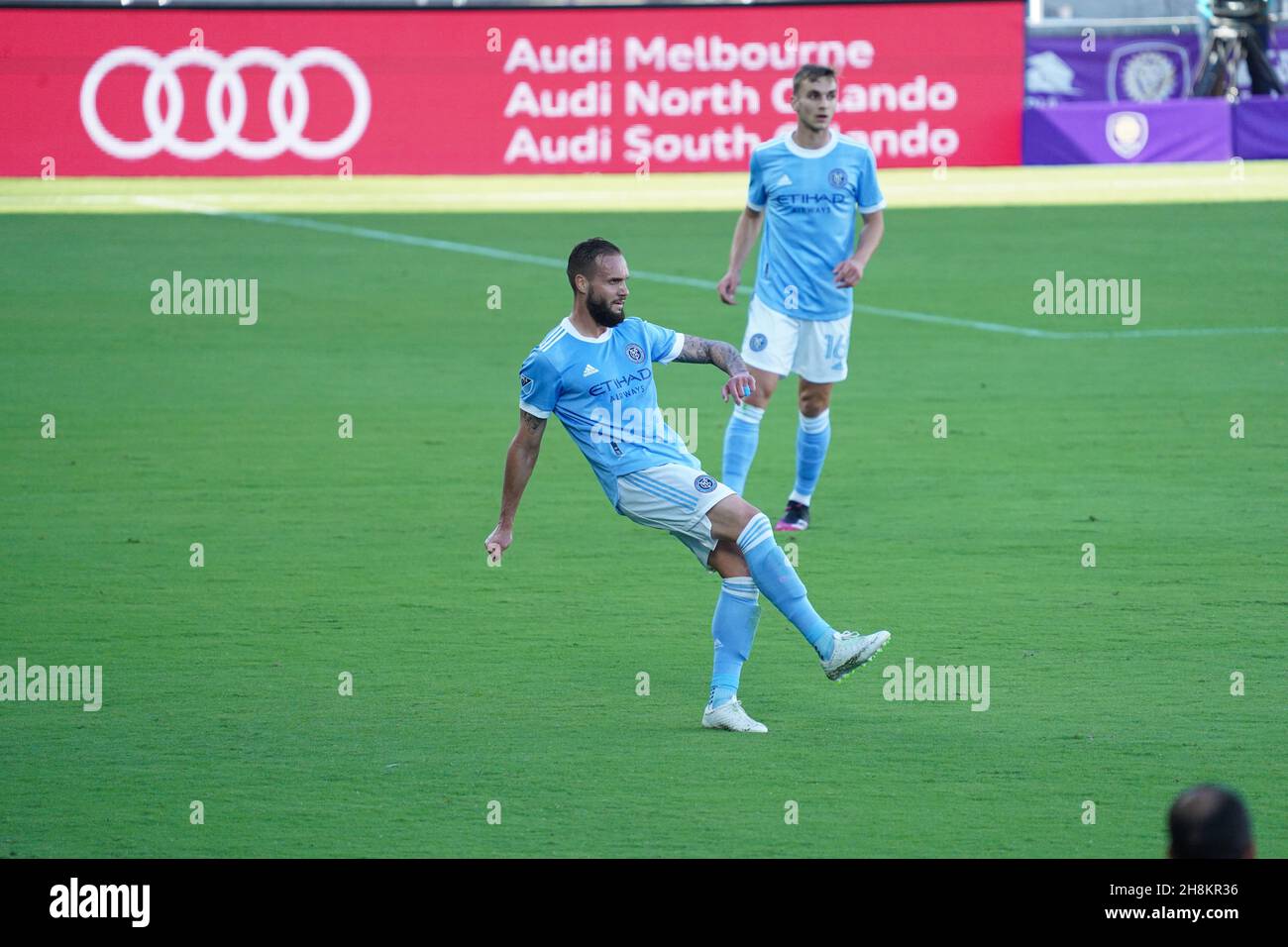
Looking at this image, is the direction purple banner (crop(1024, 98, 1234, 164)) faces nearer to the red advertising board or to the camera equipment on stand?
the red advertising board

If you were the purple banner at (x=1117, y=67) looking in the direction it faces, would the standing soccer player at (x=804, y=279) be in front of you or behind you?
in front

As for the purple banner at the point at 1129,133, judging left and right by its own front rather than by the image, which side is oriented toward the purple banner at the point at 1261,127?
left

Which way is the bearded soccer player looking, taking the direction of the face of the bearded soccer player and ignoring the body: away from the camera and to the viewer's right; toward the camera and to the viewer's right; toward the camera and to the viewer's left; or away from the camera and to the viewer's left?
toward the camera and to the viewer's right

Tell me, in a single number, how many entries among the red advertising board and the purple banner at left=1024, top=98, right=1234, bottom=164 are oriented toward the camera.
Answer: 2

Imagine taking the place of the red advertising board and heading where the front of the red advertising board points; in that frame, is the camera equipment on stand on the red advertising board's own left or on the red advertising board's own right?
on the red advertising board's own left

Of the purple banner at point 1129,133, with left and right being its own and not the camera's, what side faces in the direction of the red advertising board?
right

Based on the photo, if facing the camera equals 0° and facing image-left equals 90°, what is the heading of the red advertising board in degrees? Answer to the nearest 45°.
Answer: approximately 0°
